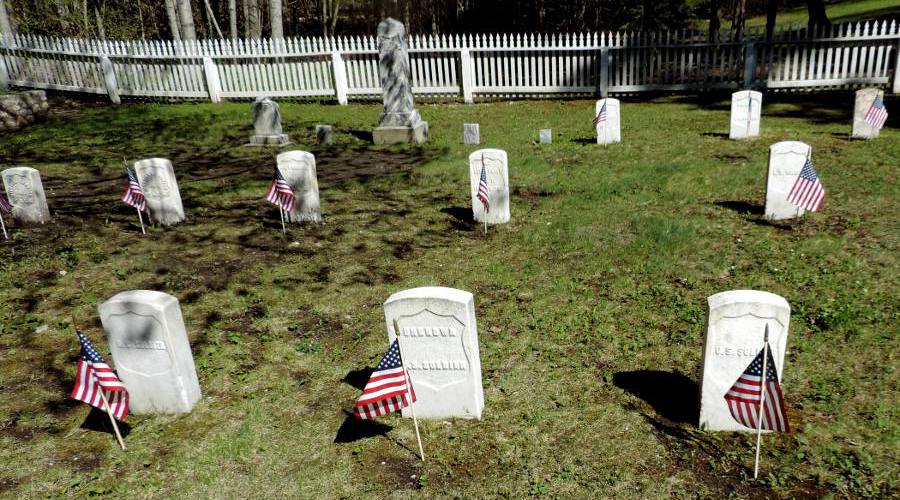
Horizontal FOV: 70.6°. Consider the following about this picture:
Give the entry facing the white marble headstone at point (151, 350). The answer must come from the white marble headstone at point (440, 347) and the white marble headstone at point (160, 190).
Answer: the white marble headstone at point (160, 190)

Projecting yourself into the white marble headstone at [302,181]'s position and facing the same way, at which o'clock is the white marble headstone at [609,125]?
the white marble headstone at [609,125] is roughly at 8 o'clock from the white marble headstone at [302,181].

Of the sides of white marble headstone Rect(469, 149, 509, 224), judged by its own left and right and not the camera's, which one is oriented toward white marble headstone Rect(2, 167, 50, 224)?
right

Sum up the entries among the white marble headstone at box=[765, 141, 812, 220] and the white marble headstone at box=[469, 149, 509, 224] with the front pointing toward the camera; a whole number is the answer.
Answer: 2

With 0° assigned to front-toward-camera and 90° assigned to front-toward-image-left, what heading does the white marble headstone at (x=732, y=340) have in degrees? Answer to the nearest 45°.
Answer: approximately 0°

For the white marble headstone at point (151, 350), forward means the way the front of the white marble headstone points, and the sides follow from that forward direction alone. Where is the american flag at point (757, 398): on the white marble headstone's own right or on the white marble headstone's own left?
on the white marble headstone's own left

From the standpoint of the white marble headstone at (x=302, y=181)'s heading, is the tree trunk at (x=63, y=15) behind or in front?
behind

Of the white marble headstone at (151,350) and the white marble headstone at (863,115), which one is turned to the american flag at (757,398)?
the white marble headstone at (863,115)

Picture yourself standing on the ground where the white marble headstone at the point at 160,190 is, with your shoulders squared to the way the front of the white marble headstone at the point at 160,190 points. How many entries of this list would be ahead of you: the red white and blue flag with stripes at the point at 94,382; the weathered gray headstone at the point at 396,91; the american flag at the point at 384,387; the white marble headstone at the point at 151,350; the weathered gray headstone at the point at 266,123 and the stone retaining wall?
3

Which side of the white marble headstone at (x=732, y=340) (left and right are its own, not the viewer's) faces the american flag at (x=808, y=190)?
back

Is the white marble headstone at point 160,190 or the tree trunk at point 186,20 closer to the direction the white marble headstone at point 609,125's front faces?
the white marble headstone

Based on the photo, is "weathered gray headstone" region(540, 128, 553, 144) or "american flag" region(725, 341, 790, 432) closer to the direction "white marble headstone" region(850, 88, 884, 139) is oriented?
the american flag

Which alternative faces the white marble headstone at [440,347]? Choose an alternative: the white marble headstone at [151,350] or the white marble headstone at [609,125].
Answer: the white marble headstone at [609,125]

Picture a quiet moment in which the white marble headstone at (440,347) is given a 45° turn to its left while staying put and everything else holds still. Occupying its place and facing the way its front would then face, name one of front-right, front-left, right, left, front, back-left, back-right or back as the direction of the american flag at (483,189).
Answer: back-left

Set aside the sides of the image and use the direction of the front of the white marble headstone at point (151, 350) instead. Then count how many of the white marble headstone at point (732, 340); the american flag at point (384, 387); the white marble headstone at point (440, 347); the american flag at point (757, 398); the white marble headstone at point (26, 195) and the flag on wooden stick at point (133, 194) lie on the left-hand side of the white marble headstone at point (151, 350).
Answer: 4

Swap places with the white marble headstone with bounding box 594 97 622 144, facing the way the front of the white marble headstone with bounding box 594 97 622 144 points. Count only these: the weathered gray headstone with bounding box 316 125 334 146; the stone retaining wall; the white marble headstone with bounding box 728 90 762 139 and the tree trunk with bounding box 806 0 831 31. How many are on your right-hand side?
2
